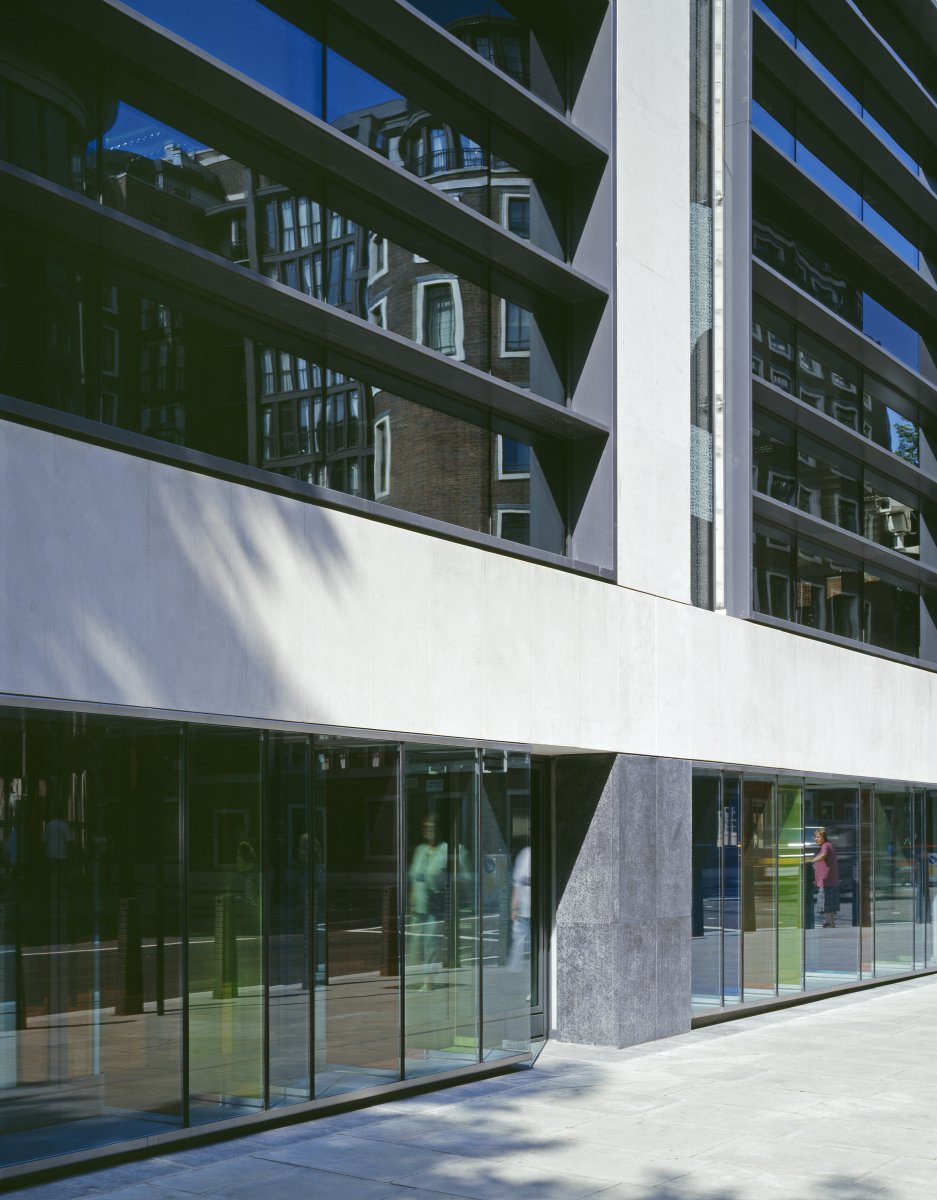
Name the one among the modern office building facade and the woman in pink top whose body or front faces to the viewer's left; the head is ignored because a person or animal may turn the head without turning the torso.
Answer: the woman in pink top

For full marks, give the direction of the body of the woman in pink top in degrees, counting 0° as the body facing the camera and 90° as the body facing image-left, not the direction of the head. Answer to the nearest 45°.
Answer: approximately 90°

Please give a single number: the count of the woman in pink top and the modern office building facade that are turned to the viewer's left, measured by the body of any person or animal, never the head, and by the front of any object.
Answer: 1

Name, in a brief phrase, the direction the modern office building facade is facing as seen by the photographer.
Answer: facing the viewer and to the right of the viewer
